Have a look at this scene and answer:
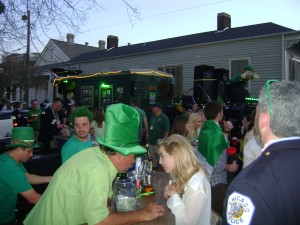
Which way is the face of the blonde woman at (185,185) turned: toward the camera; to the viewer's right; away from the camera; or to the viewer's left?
to the viewer's left

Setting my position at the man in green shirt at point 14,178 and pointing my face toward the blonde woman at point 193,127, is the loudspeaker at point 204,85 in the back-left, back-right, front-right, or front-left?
front-left

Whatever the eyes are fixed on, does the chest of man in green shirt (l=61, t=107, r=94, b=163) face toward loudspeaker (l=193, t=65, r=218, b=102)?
no

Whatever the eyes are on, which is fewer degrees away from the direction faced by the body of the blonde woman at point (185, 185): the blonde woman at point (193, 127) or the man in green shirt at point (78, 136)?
the man in green shirt

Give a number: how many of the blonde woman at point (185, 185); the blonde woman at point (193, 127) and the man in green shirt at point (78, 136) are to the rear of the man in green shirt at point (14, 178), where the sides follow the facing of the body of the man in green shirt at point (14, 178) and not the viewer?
0

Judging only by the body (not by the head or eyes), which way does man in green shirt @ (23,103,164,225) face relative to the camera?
to the viewer's right

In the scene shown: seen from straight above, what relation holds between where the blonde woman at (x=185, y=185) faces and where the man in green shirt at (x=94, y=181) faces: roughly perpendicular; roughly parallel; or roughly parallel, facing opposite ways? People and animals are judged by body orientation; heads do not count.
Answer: roughly parallel, facing opposite ways

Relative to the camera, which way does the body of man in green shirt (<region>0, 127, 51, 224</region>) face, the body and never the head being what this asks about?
to the viewer's right

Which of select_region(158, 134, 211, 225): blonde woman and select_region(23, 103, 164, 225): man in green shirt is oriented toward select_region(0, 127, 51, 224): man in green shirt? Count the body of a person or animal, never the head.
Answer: the blonde woman

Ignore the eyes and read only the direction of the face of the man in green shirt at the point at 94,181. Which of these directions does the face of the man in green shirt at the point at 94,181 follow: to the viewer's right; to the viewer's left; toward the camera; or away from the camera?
to the viewer's right

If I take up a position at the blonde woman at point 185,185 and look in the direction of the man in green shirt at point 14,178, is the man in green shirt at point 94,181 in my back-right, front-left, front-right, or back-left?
front-left

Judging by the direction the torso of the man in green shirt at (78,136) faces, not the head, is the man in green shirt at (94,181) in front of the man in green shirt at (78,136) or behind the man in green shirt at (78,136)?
in front

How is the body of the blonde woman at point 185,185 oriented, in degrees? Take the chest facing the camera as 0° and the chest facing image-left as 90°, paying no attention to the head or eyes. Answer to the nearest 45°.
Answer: approximately 90°

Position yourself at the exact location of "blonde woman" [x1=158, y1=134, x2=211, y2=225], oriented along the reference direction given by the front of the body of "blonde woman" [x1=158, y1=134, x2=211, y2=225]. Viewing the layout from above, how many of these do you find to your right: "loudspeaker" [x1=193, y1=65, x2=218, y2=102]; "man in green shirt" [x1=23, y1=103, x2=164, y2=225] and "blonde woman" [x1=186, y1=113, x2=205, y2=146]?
2

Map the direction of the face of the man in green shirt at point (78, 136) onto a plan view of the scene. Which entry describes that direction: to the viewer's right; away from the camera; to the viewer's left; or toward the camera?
toward the camera

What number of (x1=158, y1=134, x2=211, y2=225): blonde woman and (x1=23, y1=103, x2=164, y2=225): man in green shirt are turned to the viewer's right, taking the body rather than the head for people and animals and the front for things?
1
